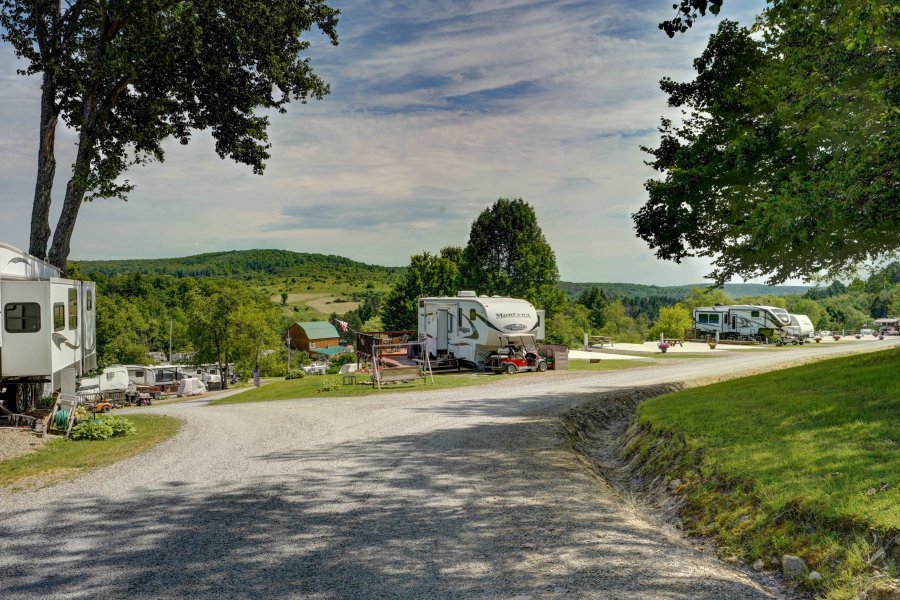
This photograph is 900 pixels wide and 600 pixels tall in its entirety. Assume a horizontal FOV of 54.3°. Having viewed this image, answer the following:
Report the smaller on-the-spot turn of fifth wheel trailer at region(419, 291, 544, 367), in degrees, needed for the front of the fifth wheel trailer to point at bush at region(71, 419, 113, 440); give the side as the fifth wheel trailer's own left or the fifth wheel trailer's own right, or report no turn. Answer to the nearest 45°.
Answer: approximately 90° to the fifth wheel trailer's own right

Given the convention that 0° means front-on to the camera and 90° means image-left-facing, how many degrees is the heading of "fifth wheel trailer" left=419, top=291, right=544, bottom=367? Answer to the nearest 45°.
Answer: approximately 315°

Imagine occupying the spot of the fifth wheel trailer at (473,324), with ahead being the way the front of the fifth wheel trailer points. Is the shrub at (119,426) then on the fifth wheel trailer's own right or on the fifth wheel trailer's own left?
on the fifth wheel trailer's own right

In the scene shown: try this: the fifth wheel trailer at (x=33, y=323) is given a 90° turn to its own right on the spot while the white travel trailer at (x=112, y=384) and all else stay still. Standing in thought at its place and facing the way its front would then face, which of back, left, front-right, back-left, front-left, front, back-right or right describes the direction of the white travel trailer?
front-right

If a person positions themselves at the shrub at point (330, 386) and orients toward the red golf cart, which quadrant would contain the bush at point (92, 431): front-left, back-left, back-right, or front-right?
back-right

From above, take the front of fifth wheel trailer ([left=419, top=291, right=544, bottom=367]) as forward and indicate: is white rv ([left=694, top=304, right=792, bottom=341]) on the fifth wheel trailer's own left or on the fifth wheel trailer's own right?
on the fifth wheel trailer's own left

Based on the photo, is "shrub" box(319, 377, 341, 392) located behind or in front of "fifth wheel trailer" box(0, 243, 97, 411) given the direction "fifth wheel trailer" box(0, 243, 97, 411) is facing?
behind
